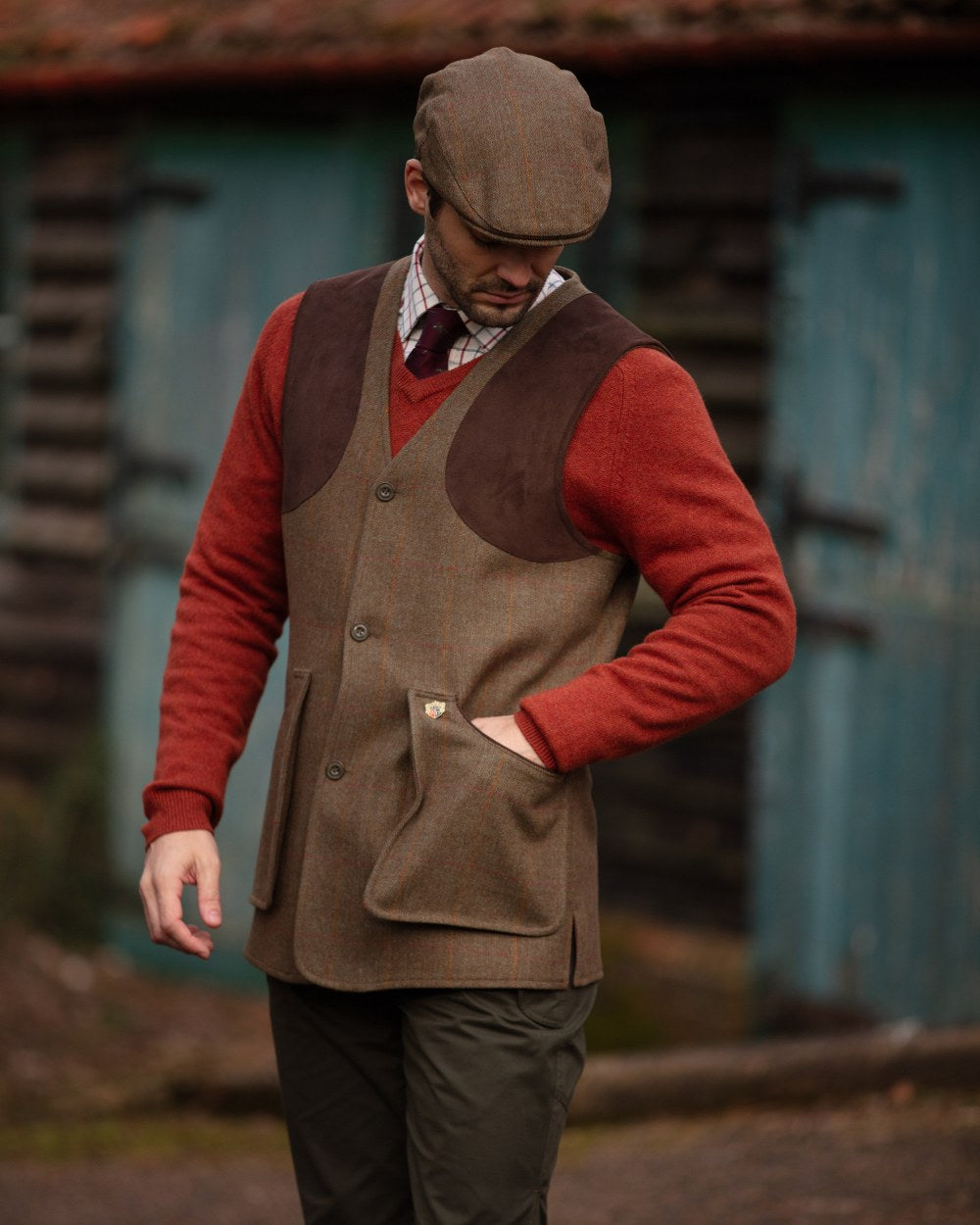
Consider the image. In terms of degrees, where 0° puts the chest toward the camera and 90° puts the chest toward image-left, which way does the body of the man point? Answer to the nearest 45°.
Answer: approximately 45°

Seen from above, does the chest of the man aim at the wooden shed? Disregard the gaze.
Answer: no
